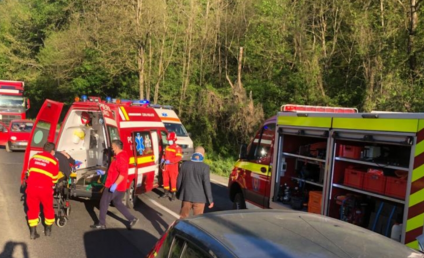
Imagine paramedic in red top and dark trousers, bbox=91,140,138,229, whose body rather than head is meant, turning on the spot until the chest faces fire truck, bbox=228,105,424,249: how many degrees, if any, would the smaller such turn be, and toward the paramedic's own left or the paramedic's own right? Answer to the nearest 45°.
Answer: approximately 135° to the paramedic's own left

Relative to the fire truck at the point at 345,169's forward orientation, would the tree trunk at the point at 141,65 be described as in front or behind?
in front

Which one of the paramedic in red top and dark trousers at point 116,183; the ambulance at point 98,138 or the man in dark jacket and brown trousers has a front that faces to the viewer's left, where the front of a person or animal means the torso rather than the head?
the paramedic in red top and dark trousers

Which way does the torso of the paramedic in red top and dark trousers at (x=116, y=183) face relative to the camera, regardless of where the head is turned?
to the viewer's left

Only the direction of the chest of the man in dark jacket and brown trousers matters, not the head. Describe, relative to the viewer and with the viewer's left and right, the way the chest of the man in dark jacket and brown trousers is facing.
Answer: facing away from the viewer

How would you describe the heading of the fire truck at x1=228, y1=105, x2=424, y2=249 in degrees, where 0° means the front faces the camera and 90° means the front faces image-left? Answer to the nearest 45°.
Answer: approximately 135°

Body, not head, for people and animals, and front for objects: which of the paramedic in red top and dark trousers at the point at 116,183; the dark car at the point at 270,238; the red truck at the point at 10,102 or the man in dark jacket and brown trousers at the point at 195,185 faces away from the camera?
the man in dark jacket and brown trousers

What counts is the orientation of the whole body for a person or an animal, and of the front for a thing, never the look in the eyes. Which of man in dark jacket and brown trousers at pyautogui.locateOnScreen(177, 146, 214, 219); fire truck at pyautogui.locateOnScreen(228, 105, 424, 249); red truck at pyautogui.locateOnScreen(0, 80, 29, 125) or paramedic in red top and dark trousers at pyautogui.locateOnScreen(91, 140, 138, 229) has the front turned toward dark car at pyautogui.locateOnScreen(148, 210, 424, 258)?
the red truck

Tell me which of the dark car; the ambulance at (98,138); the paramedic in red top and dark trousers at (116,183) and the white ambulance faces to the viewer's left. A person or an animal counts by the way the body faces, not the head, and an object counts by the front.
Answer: the paramedic in red top and dark trousers

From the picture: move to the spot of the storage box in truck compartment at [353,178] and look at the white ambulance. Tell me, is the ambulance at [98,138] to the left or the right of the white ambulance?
left

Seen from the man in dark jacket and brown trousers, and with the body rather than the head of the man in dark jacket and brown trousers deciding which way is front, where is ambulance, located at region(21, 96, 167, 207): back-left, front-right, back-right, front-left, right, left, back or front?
front-left

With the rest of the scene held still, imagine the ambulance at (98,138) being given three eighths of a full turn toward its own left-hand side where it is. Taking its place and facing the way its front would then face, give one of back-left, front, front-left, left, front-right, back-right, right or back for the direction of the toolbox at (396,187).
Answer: back-left
